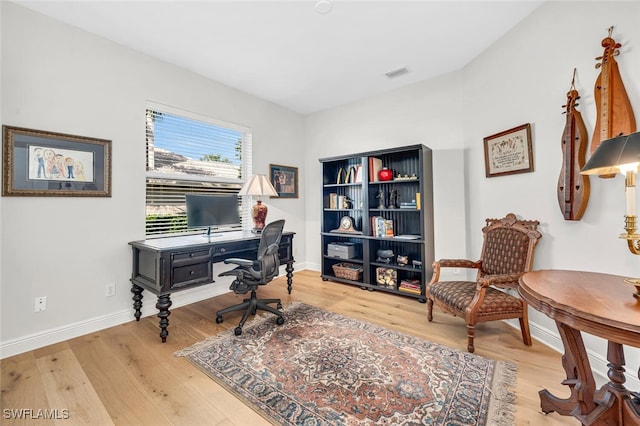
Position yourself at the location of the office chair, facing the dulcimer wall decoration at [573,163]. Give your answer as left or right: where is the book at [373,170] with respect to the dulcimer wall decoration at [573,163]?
left

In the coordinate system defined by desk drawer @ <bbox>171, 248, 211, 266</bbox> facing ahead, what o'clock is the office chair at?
The office chair is roughly at 11 o'clock from the desk drawer.

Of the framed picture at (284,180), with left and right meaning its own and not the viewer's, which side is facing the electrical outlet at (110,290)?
right

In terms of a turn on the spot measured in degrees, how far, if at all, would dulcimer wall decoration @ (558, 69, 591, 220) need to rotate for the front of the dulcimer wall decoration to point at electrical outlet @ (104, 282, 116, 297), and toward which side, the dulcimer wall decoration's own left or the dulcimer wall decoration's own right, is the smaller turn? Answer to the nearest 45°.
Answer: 0° — it already faces it

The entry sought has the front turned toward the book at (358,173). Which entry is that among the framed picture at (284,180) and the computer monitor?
the framed picture

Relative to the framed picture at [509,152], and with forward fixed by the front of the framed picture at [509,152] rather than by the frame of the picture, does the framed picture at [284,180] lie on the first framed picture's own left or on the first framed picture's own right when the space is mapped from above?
on the first framed picture's own right

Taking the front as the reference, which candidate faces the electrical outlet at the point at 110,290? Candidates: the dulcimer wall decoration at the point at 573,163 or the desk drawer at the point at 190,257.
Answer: the dulcimer wall decoration
